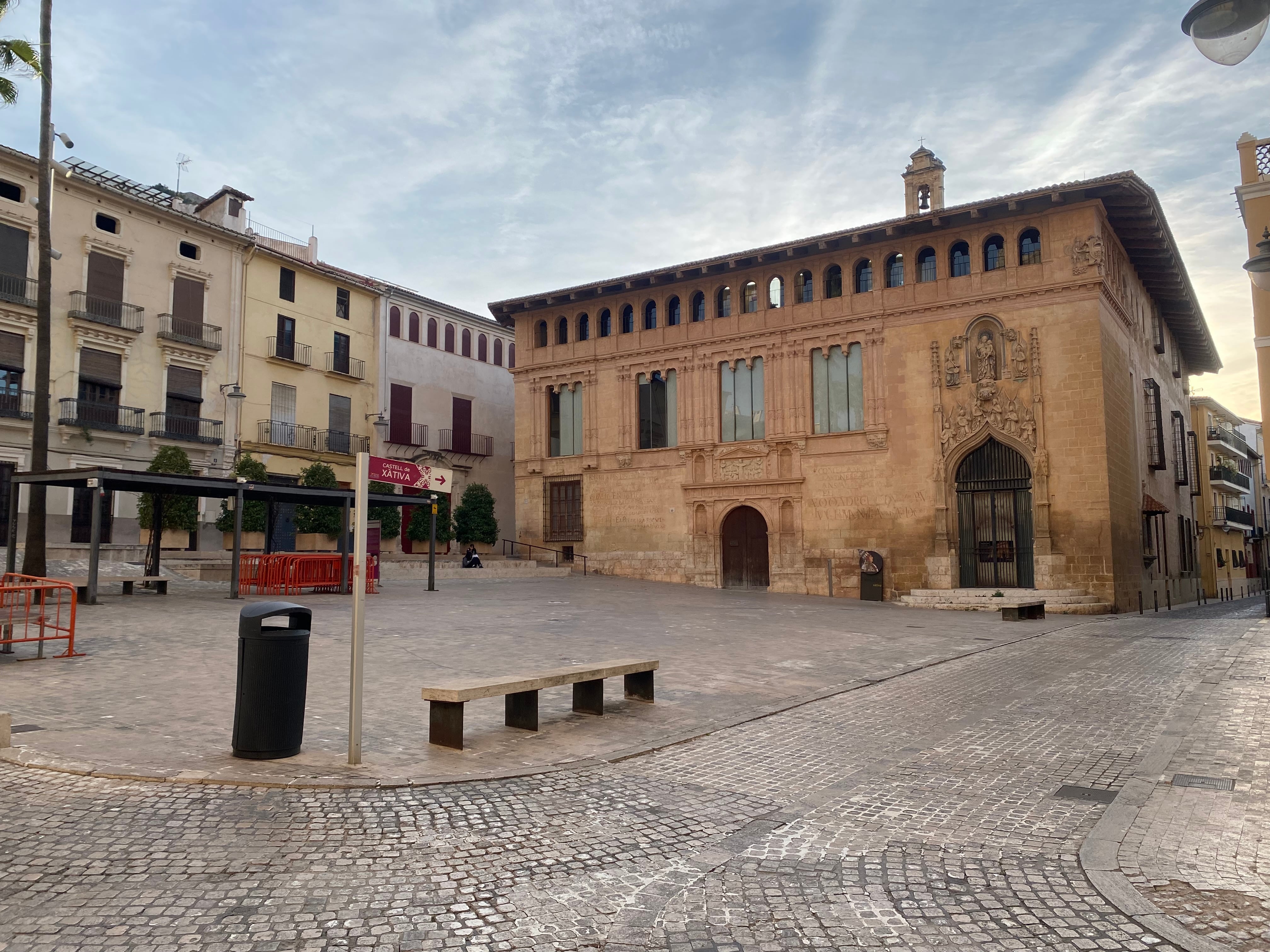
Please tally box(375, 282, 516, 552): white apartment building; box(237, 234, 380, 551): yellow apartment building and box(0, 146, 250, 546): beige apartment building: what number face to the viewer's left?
0

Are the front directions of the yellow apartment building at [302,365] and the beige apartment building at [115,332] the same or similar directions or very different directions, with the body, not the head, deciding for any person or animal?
same or similar directions

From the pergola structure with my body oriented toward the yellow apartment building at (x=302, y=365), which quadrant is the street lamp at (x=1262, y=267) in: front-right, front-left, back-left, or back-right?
back-right

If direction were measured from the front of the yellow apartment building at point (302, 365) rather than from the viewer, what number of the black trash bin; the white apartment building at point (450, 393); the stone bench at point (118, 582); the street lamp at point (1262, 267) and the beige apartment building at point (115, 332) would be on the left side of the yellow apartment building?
1

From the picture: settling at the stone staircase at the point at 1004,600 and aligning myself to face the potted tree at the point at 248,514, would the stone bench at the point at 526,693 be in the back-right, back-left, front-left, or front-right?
front-left

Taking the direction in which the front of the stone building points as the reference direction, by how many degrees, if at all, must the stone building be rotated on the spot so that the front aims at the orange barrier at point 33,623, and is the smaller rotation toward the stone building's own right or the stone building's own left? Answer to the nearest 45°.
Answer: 0° — it already faces it

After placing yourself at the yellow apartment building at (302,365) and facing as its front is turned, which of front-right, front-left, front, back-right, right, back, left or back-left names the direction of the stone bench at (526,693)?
front-right

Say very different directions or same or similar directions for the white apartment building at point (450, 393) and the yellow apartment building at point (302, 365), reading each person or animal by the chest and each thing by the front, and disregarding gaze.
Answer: same or similar directions

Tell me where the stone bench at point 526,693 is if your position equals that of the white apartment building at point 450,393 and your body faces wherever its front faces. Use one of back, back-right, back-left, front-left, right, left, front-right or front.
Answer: front-right

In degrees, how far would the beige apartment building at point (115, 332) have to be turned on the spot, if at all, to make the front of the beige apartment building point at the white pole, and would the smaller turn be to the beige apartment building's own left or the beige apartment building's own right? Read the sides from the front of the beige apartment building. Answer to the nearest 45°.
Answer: approximately 45° to the beige apartment building's own right

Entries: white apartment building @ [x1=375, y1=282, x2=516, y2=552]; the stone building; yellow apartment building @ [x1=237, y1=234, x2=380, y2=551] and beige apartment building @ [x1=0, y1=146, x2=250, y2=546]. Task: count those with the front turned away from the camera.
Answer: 0

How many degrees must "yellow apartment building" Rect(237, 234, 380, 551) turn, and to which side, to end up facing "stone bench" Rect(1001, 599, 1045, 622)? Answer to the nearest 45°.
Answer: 0° — it already faces it

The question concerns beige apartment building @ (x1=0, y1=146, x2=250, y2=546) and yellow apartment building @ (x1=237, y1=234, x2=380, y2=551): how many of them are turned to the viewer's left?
0

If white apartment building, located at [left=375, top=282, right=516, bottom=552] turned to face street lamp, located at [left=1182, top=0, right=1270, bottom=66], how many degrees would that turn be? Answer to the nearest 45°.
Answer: approximately 45° to its right

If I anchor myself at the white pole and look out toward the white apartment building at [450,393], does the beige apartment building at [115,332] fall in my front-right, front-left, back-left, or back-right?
front-left

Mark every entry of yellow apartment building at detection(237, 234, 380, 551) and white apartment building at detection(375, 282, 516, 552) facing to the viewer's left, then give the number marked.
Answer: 0

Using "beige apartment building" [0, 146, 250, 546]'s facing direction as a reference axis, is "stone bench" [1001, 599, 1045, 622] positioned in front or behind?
in front

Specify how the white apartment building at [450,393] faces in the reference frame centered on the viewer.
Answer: facing the viewer and to the right of the viewer
